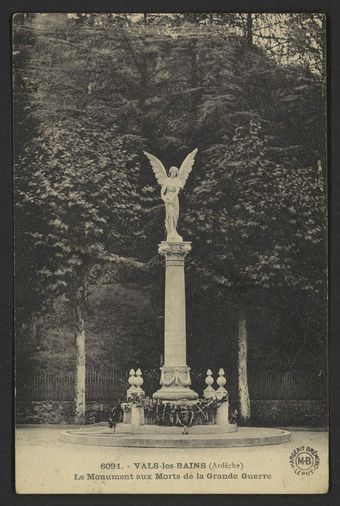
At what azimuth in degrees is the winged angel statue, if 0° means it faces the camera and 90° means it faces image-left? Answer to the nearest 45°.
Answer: approximately 0°
